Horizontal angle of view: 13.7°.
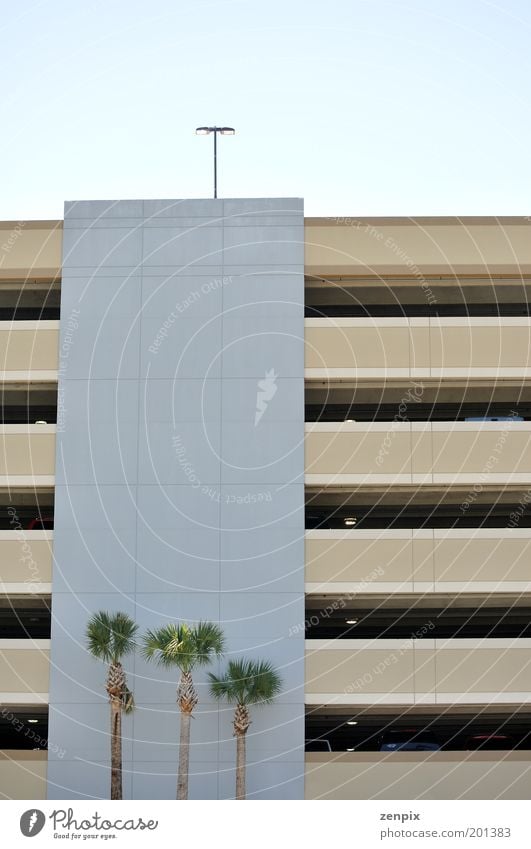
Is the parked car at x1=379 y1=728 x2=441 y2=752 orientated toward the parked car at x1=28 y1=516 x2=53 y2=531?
no

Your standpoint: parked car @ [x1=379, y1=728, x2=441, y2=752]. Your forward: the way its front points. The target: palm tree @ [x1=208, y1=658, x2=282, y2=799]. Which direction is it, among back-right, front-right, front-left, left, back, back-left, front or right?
back-left
